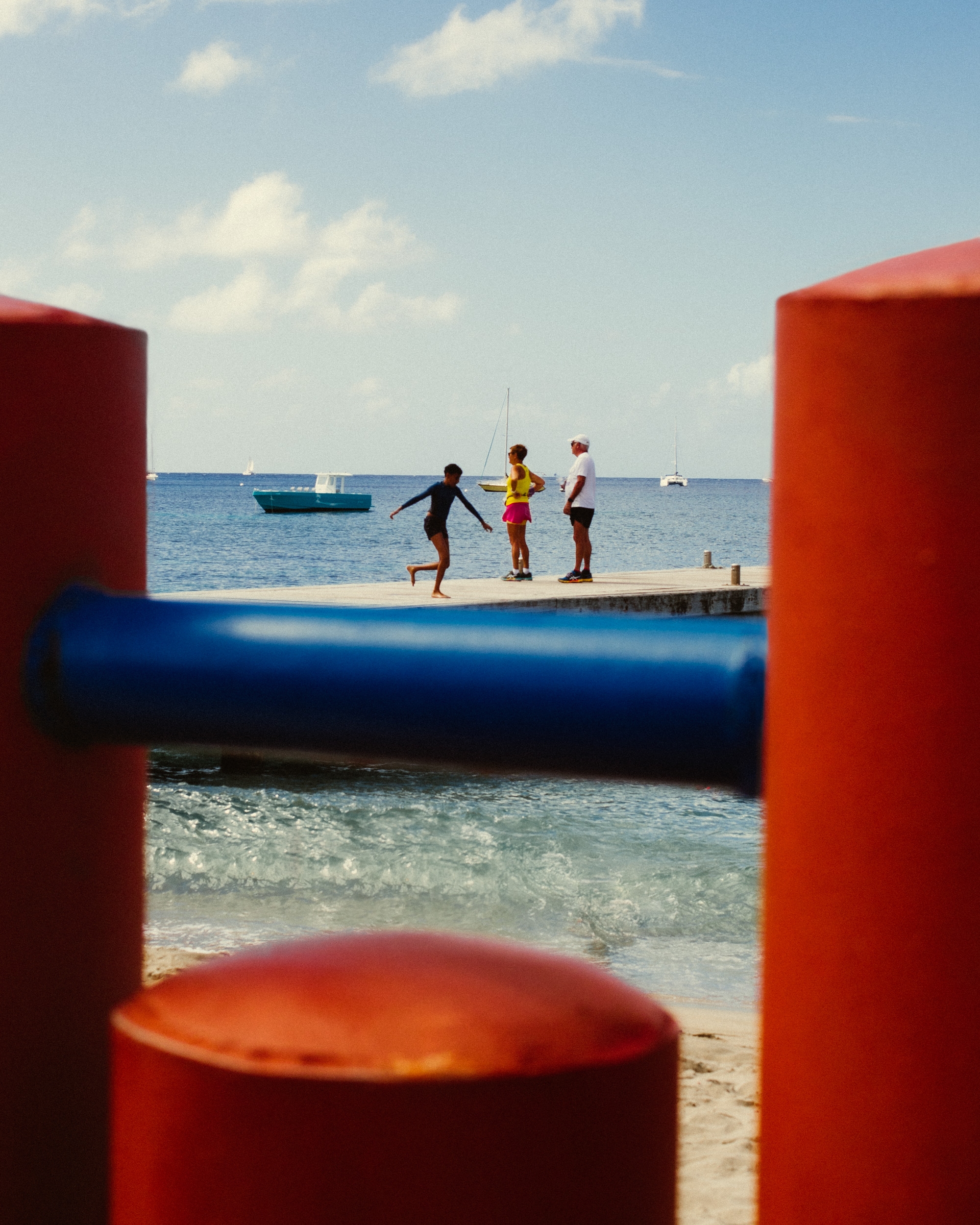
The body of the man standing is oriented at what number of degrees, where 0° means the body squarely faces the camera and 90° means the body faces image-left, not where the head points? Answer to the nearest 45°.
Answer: approximately 90°

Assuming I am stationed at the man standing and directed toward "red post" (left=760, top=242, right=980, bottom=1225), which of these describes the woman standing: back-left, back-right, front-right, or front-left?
back-right

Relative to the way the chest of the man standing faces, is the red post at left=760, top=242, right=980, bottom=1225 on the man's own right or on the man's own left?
on the man's own left

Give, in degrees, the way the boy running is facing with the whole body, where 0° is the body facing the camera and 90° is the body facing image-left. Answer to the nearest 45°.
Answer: approximately 315°

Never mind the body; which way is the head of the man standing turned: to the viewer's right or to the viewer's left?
to the viewer's left

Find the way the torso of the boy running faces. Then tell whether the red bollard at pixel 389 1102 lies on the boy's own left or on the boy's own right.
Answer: on the boy's own right

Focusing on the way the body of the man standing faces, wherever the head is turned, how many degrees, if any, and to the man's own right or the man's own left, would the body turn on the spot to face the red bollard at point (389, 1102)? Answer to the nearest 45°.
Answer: approximately 90° to the man's own left
